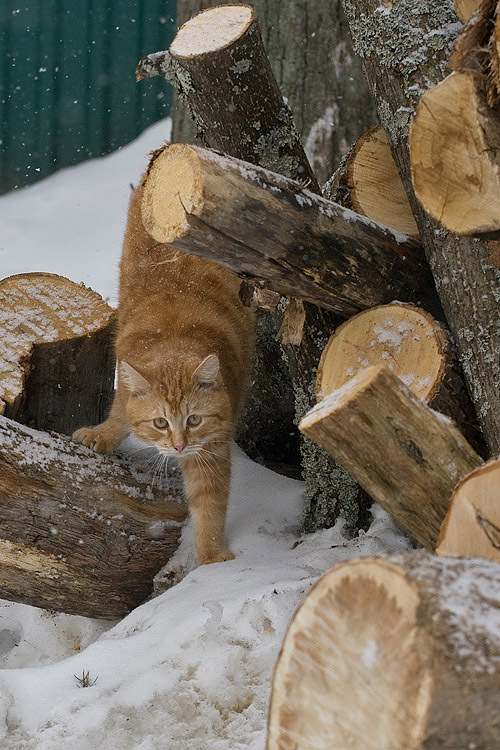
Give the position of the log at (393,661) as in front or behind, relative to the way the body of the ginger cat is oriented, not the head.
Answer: in front

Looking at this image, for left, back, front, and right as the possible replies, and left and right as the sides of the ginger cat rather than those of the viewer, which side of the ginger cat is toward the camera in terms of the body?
front
